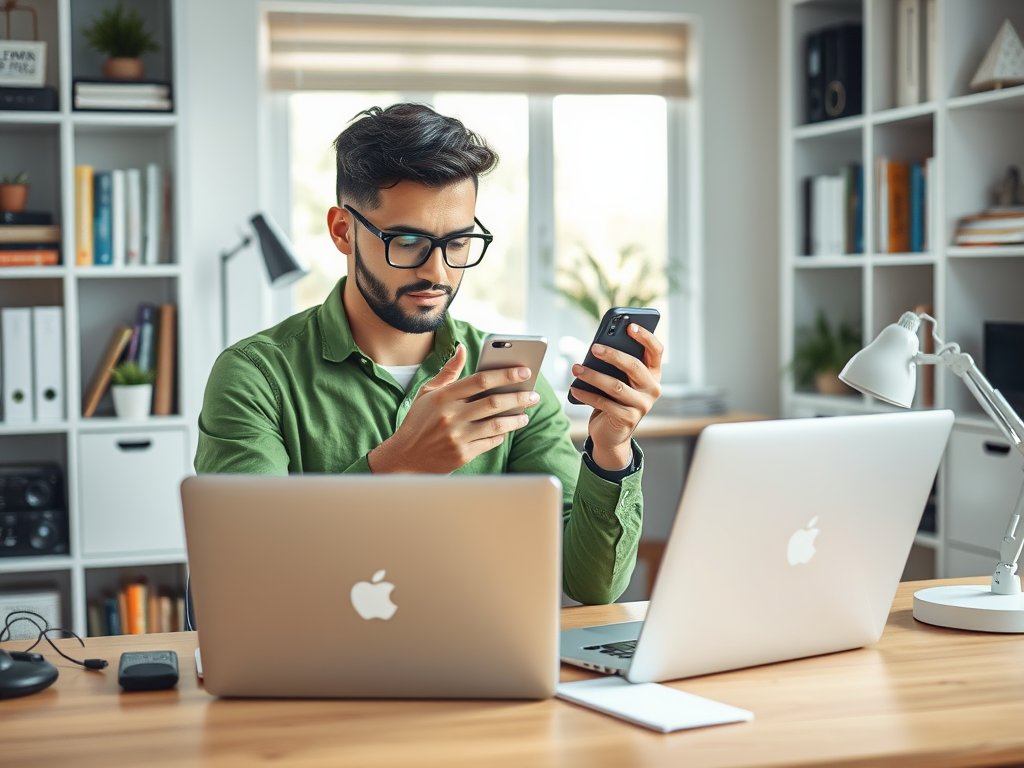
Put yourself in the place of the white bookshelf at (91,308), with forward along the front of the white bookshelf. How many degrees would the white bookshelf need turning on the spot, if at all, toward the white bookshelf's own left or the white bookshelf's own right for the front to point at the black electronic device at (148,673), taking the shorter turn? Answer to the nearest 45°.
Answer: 0° — it already faces it

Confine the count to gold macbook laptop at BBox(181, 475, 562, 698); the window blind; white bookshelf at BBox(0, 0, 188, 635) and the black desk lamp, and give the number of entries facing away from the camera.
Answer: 1

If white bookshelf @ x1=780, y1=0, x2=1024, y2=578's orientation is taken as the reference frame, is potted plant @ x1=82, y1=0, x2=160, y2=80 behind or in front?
in front

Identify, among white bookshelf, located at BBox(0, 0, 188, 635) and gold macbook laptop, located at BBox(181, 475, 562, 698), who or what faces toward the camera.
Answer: the white bookshelf

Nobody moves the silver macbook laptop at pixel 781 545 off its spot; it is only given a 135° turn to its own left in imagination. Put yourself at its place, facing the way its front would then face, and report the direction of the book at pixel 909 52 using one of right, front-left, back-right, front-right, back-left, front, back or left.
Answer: back

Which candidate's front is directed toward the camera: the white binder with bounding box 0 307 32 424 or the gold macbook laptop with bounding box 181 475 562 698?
the white binder

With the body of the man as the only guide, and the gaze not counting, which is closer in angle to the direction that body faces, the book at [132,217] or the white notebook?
the white notebook

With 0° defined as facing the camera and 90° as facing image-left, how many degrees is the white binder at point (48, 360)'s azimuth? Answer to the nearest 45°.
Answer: approximately 0°

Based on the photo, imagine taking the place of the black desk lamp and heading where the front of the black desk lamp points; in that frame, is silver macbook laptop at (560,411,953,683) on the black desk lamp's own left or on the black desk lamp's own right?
on the black desk lamp's own right

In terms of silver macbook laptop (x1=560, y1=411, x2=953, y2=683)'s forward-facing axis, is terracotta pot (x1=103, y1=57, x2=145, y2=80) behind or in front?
in front

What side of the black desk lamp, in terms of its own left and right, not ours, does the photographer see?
right

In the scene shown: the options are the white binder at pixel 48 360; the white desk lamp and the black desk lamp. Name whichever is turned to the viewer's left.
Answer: the white desk lamp

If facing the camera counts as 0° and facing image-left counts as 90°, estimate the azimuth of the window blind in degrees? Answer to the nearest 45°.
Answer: approximately 0°

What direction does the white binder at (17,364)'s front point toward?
toward the camera

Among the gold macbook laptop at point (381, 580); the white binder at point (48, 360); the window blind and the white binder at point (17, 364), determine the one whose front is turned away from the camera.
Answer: the gold macbook laptop

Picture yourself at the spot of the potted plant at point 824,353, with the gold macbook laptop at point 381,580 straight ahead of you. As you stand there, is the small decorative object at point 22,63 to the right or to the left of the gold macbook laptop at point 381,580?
right
